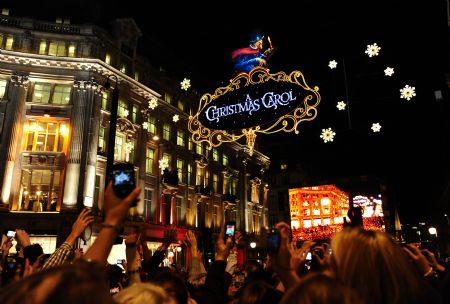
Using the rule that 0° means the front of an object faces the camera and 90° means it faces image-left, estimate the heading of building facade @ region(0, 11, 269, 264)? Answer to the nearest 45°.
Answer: approximately 315°

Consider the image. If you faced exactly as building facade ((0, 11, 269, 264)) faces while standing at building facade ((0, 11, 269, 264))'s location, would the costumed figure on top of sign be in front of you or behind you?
in front

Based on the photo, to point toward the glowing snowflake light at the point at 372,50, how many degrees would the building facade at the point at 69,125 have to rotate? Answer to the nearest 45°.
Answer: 0° — it already faces it

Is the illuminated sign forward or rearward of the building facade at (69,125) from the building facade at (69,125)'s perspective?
forward
